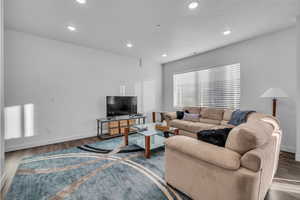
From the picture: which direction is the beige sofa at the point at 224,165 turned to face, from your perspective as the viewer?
facing away from the viewer and to the left of the viewer

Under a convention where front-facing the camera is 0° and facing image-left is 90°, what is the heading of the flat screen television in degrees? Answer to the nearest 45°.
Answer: approximately 315°

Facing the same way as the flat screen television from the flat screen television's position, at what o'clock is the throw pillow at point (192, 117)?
The throw pillow is roughly at 11 o'clock from the flat screen television.

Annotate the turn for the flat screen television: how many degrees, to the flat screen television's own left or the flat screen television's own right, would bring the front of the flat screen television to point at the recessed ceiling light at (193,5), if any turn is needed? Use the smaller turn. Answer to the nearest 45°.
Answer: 0° — it already faces it

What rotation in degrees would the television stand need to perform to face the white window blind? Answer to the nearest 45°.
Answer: approximately 45° to its left

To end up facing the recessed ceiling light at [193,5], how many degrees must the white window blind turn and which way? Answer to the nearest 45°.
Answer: approximately 45° to its left
